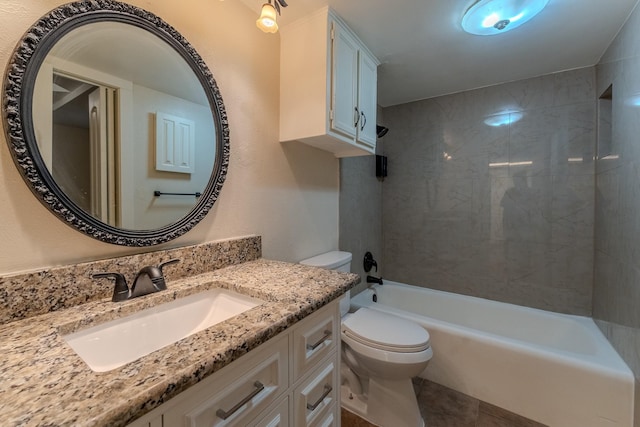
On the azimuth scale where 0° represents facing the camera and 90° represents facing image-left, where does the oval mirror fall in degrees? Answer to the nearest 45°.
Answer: approximately 315°

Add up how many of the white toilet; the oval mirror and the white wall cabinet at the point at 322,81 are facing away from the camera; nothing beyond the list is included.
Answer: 0

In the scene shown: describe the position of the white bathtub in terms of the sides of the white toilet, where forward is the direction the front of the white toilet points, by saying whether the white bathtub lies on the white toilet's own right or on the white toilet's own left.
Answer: on the white toilet's own left

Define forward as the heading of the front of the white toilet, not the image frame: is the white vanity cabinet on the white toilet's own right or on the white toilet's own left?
on the white toilet's own right

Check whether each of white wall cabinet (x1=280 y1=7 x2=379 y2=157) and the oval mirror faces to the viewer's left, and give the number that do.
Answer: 0

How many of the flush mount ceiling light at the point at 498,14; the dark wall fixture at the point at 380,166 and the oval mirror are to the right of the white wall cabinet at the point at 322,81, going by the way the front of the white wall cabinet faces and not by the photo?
1

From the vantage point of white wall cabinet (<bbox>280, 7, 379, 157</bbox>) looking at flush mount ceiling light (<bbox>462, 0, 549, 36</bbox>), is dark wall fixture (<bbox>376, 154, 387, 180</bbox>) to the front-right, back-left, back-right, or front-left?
front-left

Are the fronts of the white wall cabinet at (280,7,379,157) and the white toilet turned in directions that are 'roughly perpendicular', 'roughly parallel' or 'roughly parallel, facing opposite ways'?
roughly parallel

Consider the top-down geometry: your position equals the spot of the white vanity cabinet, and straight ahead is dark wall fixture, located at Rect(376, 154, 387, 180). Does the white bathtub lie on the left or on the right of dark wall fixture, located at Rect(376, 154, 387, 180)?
right

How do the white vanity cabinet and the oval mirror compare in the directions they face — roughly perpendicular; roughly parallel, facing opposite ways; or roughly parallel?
roughly parallel

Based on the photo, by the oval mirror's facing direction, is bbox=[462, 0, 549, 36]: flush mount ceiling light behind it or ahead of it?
ahead

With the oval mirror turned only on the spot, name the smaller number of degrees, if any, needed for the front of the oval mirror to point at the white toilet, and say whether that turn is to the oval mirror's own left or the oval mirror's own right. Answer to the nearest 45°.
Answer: approximately 45° to the oval mirror's own left

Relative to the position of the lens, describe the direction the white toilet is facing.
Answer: facing the viewer and to the right of the viewer
